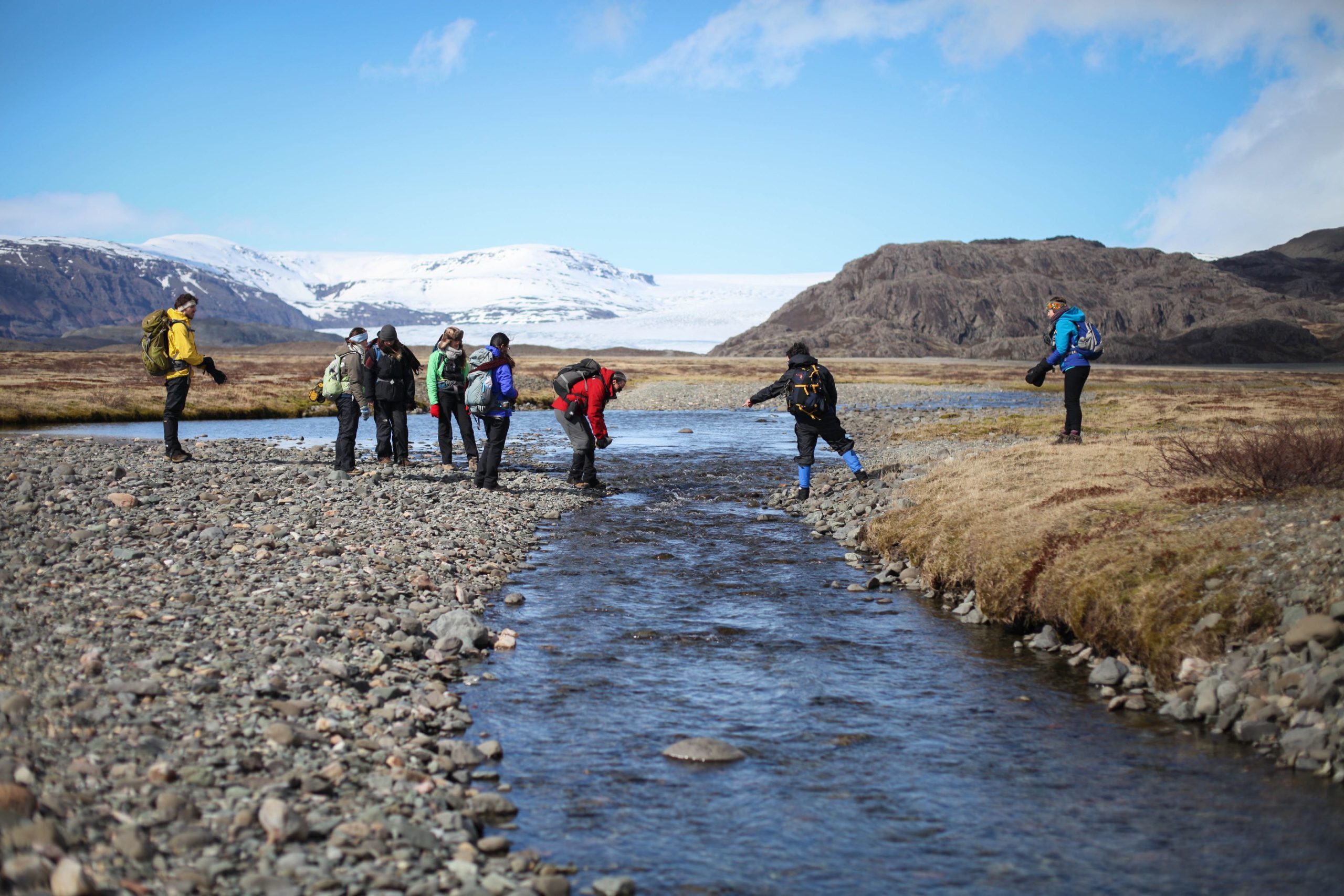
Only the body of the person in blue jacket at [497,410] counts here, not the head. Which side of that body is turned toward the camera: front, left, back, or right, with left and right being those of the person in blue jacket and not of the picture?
right

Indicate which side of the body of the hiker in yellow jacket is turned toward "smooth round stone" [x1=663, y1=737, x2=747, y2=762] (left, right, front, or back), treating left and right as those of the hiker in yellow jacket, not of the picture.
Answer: right

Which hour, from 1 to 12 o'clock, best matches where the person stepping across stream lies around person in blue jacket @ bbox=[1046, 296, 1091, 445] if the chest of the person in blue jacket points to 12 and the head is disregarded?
The person stepping across stream is roughly at 11 o'clock from the person in blue jacket.

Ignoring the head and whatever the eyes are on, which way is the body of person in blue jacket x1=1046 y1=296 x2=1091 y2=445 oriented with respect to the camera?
to the viewer's left

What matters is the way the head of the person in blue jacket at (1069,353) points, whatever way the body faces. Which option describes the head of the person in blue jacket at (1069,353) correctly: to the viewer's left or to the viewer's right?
to the viewer's left

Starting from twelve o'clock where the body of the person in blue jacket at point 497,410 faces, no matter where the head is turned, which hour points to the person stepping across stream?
The person stepping across stream is roughly at 1 o'clock from the person in blue jacket.

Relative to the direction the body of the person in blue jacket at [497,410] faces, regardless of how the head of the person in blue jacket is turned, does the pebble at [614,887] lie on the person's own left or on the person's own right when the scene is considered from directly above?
on the person's own right

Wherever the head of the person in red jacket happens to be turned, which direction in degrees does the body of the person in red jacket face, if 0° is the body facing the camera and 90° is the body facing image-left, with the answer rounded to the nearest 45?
approximately 270°

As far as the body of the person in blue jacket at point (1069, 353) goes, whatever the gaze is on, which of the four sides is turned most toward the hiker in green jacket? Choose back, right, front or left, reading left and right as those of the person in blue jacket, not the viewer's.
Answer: front

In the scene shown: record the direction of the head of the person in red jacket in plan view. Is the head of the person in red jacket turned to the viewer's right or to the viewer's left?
to the viewer's right

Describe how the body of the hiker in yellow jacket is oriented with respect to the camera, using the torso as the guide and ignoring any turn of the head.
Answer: to the viewer's right

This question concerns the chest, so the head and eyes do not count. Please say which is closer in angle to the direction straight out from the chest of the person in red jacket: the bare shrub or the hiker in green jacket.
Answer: the bare shrub
